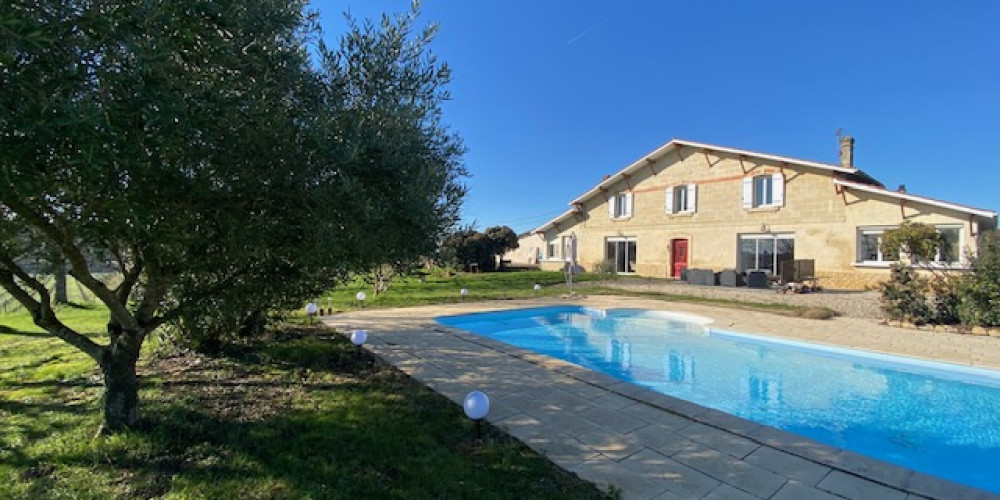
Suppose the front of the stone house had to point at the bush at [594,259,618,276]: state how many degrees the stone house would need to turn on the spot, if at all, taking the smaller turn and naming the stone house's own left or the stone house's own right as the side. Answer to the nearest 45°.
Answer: approximately 45° to the stone house's own right

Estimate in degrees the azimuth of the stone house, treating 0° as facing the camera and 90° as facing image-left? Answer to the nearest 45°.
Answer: approximately 45°

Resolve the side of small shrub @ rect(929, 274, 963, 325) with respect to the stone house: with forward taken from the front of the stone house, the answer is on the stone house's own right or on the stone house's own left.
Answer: on the stone house's own left

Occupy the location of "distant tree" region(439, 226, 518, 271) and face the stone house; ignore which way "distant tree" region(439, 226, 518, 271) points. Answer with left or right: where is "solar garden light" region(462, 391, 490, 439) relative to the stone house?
right

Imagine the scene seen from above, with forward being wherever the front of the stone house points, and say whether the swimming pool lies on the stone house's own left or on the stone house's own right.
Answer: on the stone house's own left
